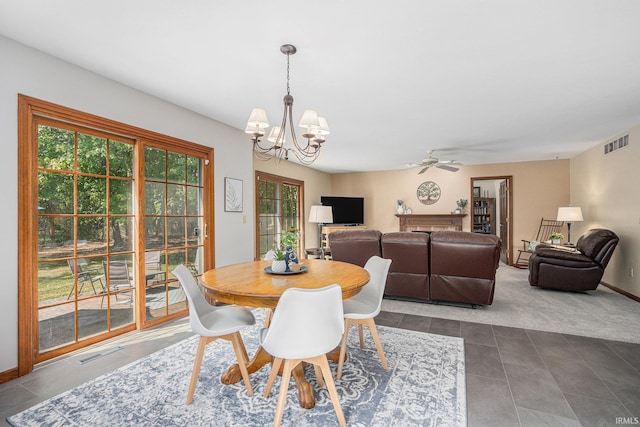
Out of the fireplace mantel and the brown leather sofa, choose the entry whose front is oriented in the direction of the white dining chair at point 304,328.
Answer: the fireplace mantel

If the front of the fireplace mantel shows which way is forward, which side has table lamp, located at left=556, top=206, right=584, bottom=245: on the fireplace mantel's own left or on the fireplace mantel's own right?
on the fireplace mantel's own left

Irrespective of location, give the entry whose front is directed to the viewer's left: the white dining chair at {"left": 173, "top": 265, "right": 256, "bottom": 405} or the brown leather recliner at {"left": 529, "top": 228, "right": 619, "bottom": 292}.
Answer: the brown leather recliner

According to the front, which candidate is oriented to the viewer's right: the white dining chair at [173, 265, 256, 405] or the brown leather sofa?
the white dining chair

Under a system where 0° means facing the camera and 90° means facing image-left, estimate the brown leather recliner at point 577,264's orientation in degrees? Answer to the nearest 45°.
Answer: approximately 90°

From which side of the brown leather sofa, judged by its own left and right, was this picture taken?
back
